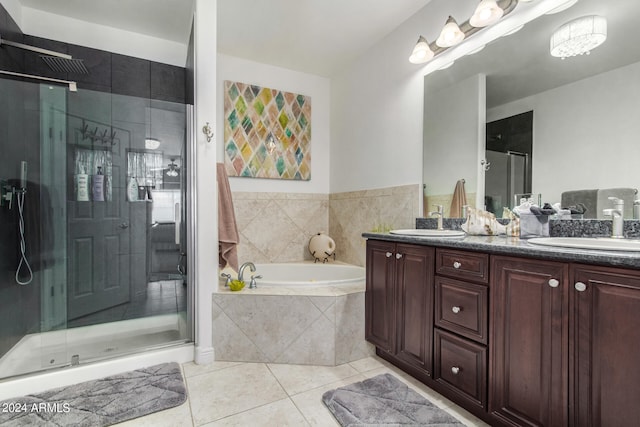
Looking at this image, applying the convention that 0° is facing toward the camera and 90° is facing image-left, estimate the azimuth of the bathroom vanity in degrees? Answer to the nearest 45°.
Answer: approximately 45°

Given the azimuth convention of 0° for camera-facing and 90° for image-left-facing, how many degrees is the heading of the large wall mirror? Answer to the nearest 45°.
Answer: approximately 45°

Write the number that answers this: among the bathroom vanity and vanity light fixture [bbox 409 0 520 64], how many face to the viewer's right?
0

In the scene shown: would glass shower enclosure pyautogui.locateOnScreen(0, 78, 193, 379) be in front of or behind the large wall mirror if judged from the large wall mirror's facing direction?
in front

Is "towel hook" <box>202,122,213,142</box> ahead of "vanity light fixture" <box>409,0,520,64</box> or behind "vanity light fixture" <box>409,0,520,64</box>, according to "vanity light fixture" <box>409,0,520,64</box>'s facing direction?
ahead
